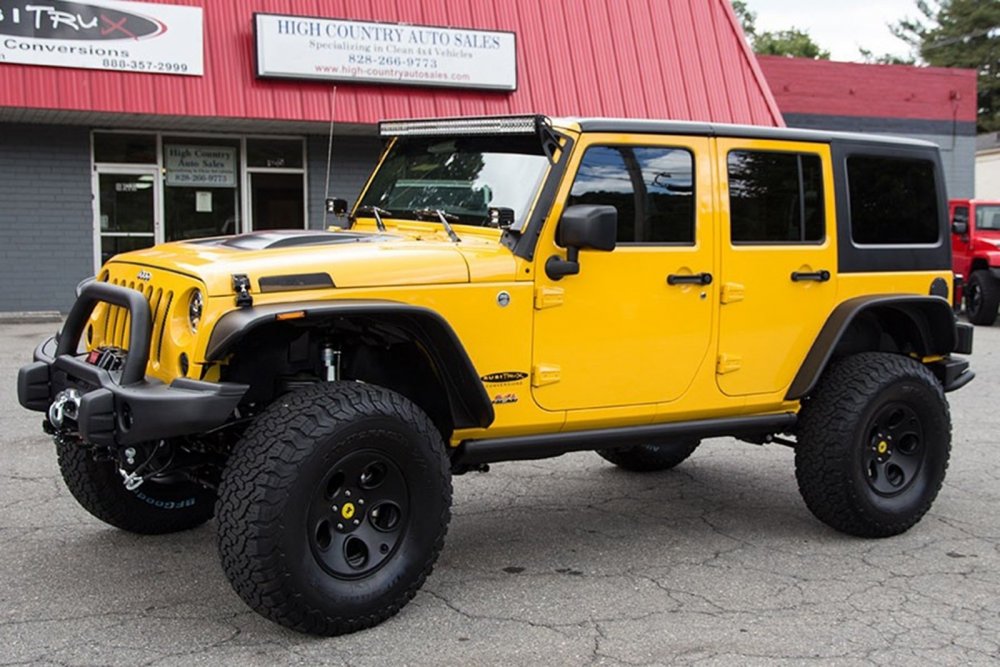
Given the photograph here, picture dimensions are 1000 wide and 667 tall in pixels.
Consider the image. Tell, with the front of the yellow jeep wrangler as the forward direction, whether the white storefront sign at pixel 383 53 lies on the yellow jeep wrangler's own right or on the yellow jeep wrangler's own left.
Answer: on the yellow jeep wrangler's own right

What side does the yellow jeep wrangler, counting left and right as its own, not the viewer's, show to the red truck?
back

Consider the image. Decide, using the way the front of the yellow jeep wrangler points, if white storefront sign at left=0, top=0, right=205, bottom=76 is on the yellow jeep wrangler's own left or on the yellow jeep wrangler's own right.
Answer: on the yellow jeep wrangler's own right

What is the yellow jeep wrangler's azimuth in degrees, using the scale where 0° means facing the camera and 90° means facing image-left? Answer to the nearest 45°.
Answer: approximately 45°
